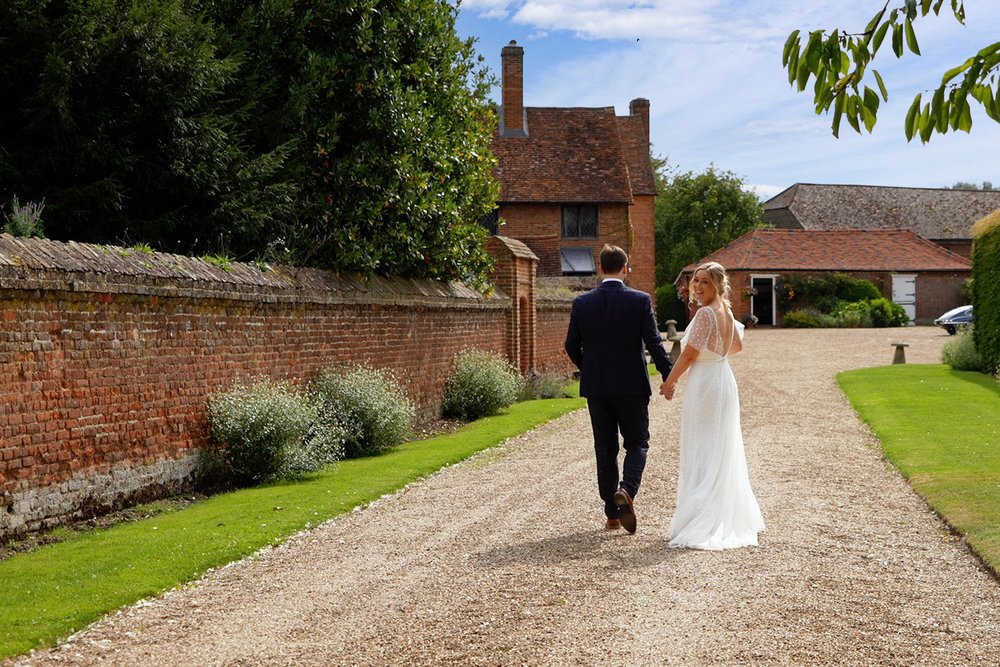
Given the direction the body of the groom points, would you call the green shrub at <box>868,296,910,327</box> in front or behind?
in front

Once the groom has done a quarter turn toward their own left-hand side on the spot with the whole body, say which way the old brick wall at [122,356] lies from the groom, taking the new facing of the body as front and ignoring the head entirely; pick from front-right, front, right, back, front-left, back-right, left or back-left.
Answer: front

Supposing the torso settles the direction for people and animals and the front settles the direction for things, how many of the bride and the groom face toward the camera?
0

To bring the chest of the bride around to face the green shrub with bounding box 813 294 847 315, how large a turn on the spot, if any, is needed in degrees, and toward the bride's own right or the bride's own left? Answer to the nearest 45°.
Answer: approximately 45° to the bride's own right

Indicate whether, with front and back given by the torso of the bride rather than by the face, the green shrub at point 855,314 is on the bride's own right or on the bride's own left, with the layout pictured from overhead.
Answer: on the bride's own right

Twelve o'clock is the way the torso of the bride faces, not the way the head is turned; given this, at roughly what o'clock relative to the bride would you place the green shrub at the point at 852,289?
The green shrub is roughly at 2 o'clock from the bride.

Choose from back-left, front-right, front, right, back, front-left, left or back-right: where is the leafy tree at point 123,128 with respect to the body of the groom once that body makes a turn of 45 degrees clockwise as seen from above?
left

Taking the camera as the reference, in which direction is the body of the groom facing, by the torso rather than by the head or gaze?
away from the camera

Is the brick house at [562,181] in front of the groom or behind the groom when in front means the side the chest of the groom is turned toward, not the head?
in front

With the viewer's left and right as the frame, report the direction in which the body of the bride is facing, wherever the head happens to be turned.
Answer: facing away from the viewer and to the left of the viewer

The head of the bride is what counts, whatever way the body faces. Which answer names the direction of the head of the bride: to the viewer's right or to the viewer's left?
to the viewer's left

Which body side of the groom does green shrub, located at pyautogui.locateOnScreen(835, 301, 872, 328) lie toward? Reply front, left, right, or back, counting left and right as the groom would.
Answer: front

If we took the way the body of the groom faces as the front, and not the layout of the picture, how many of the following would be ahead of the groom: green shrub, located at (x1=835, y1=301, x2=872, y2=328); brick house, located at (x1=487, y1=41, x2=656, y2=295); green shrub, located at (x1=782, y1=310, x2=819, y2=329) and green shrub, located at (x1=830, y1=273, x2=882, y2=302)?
4

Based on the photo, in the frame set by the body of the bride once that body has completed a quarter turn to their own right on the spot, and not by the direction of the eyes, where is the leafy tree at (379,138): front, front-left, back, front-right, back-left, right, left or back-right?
left
